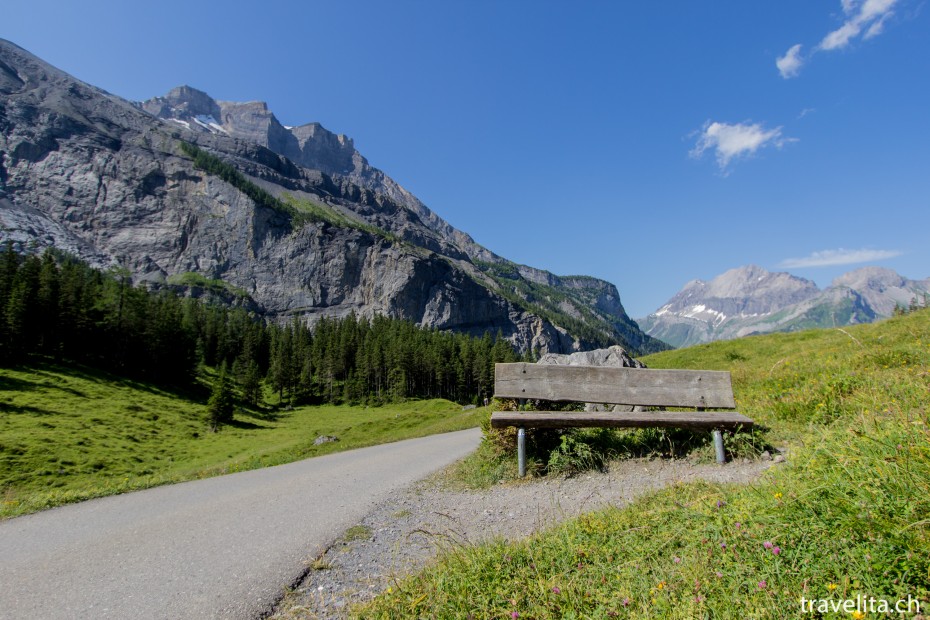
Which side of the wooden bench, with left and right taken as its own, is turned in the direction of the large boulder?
back

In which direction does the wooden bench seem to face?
toward the camera
